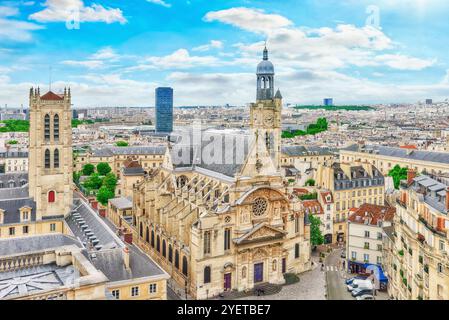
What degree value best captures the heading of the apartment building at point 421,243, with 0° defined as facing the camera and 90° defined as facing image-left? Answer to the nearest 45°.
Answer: approximately 45°
